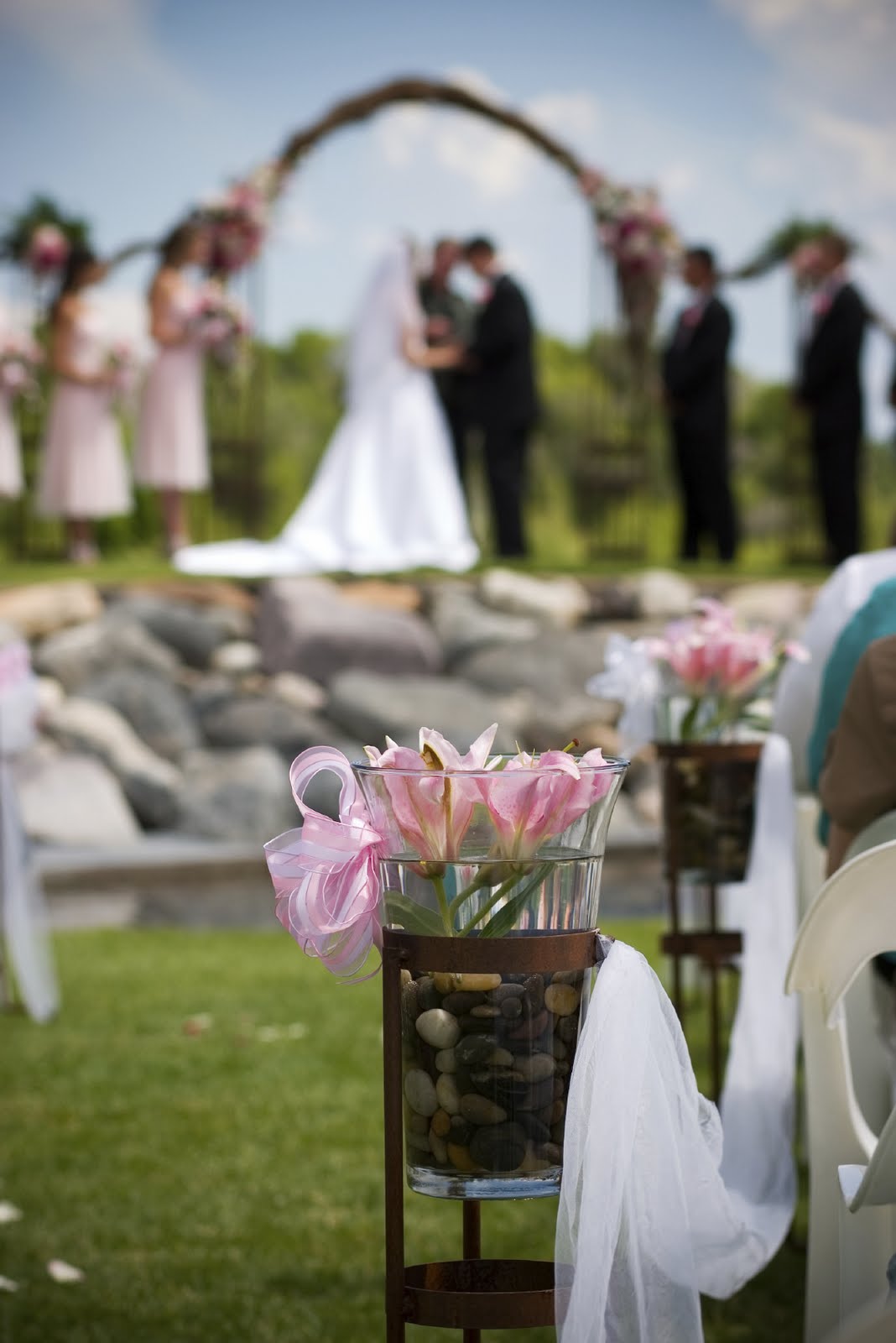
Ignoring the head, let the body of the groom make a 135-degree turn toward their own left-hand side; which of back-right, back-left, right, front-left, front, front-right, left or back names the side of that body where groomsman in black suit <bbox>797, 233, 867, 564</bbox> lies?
front-left

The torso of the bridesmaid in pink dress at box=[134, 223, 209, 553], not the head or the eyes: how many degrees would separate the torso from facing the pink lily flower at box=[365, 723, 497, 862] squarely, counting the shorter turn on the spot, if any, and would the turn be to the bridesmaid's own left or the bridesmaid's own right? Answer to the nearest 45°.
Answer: approximately 90° to the bridesmaid's own right

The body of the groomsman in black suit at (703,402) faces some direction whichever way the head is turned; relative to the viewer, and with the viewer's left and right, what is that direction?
facing the viewer and to the left of the viewer

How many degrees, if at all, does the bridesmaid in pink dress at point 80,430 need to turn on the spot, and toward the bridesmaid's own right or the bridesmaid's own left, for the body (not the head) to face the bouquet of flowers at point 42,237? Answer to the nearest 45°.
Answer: approximately 135° to the bridesmaid's own left

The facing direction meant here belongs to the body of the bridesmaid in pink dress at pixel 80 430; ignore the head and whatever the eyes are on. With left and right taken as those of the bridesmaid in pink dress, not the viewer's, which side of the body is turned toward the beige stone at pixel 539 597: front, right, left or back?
front

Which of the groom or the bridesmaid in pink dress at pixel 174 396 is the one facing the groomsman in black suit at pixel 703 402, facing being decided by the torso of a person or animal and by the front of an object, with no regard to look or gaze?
the bridesmaid in pink dress

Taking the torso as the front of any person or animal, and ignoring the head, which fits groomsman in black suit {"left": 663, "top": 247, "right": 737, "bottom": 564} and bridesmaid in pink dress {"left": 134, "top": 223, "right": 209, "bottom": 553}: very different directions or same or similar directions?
very different directions

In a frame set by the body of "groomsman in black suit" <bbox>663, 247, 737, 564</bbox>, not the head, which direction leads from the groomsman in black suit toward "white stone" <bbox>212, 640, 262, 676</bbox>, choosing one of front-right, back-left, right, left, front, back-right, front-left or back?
front

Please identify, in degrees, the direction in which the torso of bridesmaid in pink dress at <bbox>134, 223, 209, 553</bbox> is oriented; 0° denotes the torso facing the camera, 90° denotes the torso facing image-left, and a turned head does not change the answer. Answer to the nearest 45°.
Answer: approximately 270°

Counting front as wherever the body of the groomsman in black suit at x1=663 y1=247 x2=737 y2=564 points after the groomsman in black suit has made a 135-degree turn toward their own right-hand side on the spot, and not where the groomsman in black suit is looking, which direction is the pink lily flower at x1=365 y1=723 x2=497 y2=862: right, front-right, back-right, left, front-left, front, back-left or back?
back

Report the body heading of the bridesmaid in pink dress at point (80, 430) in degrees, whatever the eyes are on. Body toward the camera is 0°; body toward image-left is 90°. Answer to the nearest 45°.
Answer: approximately 315°

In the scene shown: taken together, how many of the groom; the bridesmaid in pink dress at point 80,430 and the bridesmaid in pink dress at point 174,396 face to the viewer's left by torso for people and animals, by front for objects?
1

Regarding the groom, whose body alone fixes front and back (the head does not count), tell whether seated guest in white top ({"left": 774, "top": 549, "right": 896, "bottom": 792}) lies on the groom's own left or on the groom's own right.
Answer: on the groom's own left

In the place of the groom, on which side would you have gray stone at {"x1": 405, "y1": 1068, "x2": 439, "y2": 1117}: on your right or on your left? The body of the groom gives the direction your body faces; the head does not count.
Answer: on your left

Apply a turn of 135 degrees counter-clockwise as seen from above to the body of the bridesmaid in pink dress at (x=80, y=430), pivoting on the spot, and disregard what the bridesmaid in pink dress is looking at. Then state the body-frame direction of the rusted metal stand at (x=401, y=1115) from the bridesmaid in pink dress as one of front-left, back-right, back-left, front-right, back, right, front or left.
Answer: back

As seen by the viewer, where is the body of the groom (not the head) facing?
to the viewer's left

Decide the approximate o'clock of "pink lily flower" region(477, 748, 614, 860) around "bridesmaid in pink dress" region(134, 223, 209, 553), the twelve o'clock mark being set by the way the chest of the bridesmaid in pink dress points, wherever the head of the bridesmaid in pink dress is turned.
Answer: The pink lily flower is roughly at 3 o'clock from the bridesmaid in pink dress.
